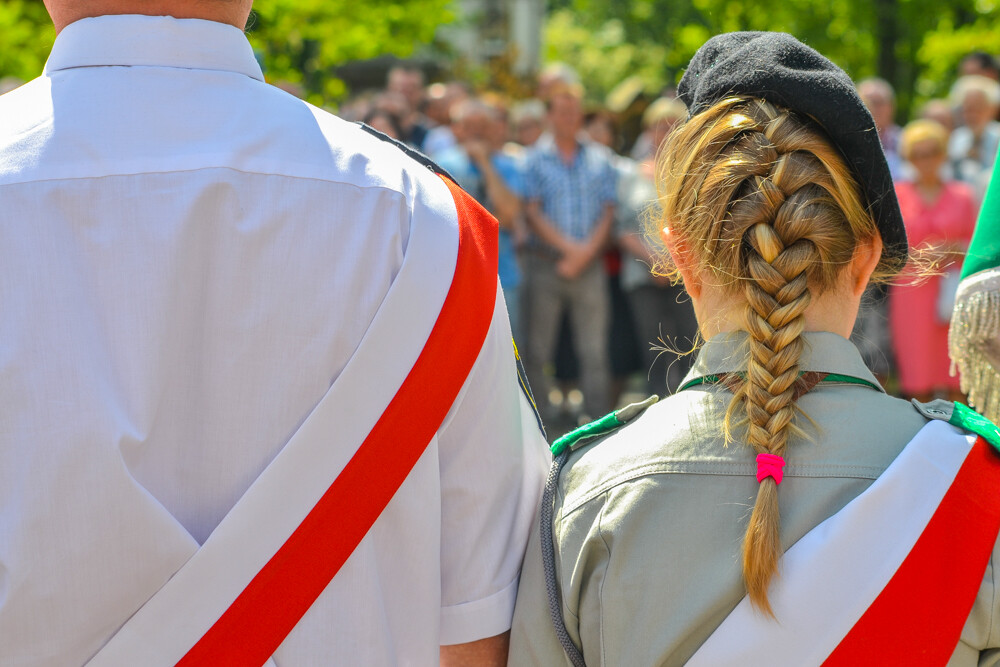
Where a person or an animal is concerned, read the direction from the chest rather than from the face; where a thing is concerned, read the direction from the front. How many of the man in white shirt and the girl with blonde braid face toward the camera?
0

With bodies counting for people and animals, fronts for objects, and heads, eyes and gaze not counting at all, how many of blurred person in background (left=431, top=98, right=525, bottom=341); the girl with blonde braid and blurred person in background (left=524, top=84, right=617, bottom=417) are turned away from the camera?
1

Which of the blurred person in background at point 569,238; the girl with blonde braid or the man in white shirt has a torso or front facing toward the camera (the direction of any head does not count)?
the blurred person in background

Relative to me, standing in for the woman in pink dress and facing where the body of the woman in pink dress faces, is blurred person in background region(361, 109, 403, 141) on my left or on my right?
on my right

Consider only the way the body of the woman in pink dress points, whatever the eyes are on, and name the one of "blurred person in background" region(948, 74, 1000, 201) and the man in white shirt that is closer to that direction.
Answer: the man in white shirt

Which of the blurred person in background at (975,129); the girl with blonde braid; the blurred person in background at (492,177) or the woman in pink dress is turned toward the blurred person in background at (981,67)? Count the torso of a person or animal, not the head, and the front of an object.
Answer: the girl with blonde braid

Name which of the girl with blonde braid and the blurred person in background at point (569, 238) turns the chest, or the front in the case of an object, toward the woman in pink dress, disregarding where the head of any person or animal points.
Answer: the girl with blonde braid

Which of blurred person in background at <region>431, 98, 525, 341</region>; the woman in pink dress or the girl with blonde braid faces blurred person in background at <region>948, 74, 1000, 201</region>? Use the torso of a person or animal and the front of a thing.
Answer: the girl with blonde braid

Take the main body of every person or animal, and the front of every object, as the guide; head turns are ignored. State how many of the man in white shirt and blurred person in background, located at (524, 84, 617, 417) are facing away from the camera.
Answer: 1

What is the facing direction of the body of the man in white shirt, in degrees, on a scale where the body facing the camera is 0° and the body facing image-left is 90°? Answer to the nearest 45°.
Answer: approximately 180°

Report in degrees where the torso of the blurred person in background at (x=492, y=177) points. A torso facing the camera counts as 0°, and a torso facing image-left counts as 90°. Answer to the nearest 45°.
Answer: approximately 0°

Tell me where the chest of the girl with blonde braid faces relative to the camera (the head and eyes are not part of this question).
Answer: away from the camera

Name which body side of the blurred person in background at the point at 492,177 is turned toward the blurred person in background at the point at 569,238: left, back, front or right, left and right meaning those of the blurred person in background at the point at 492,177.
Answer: left

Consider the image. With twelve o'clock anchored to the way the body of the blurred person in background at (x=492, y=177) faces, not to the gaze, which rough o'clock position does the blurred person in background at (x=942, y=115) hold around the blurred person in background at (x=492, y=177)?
the blurred person in background at (x=942, y=115) is roughly at 8 o'clock from the blurred person in background at (x=492, y=177).

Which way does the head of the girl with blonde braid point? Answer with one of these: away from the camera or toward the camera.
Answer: away from the camera

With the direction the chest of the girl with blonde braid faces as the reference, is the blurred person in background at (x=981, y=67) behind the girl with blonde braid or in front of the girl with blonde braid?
in front
